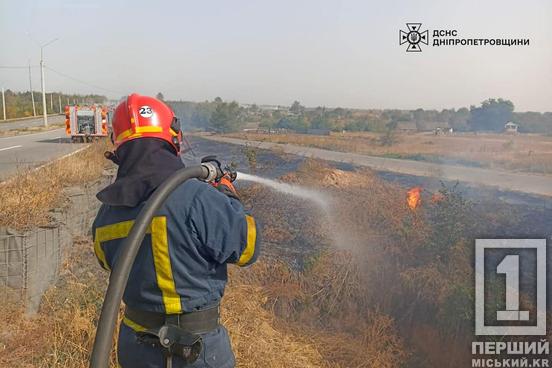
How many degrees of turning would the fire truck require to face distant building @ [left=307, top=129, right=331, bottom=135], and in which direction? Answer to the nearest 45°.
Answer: approximately 45° to its right

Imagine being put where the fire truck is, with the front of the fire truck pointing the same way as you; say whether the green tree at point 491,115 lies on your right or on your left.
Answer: on your right

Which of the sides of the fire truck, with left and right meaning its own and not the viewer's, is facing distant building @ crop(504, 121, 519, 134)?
right

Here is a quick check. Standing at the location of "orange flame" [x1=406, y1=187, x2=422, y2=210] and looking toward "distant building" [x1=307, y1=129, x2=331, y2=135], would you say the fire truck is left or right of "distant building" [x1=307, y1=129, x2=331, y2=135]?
left

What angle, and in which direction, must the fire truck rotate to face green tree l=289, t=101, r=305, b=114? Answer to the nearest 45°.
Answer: approximately 45° to its right

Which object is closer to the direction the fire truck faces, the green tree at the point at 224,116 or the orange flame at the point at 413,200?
the green tree

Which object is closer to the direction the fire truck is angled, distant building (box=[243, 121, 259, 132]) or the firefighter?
the distant building

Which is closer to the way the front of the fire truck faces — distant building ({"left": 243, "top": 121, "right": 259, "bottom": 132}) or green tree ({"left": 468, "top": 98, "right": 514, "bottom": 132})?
the distant building

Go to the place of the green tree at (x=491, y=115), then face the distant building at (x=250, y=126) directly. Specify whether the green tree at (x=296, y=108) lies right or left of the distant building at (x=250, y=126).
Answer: right

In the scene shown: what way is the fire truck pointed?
away from the camera

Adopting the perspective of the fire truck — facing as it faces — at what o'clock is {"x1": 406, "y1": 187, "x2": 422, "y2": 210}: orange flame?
The orange flame is roughly at 5 o'clock from the fire truck.

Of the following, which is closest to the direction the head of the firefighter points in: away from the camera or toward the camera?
away from the camera
